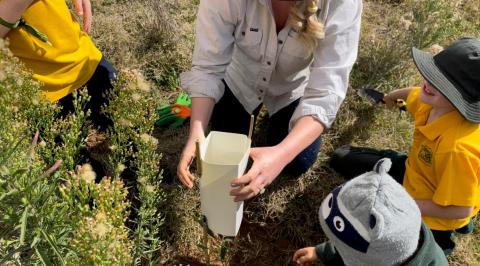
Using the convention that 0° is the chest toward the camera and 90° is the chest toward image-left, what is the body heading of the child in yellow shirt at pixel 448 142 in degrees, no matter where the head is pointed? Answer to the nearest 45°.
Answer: approximately 45°

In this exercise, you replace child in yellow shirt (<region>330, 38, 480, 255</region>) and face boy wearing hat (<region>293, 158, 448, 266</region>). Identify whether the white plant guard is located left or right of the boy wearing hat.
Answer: right

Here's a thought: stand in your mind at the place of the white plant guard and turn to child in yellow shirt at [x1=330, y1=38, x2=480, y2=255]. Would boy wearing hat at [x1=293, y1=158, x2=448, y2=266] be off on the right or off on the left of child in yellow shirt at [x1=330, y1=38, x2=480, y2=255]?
right

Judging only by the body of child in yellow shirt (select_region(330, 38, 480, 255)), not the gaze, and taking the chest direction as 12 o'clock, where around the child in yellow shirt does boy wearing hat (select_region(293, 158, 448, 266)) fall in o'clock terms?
The boy wearing hat is roughly at 11 o'clock from the child in yellow shirt.

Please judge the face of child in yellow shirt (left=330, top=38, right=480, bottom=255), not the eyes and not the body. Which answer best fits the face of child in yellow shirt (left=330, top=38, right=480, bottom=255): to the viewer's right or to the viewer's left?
to the viewer's left

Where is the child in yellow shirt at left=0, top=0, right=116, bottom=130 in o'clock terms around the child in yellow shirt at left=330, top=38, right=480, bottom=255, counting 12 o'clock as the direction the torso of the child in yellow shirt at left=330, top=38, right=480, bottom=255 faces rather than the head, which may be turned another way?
the child in yellow shirt at left=0, top=0, right=116, bottom=130 is roughly at 1 o'clock from the child in yellow shirt at left=330, top=38, right=480, bottom=255.

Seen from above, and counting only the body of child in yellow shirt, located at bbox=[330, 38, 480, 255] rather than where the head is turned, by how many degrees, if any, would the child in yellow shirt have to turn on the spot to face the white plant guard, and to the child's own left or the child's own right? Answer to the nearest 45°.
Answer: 0° — they already face it
